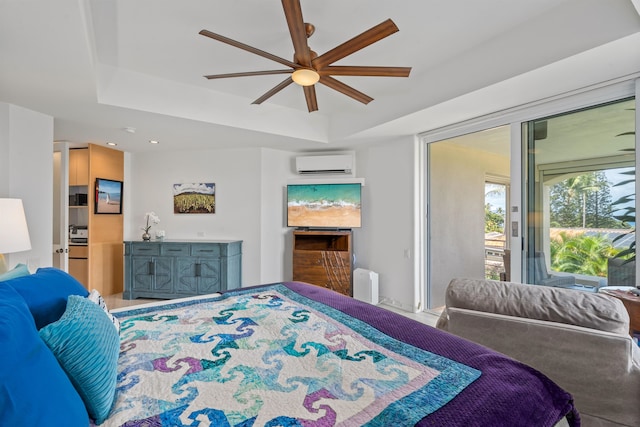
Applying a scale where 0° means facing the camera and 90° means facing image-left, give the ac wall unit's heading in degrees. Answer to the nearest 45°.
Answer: approximately 0°

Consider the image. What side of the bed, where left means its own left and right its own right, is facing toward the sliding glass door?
front

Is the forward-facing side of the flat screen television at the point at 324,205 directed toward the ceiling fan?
yes

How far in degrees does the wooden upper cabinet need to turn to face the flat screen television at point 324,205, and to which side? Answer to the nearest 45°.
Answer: approximately 45° to its left

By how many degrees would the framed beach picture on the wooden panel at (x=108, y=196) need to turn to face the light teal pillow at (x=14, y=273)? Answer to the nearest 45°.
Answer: approximately 45° to its right

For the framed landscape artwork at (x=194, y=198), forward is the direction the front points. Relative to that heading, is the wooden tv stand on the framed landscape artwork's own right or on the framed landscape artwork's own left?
on the framed landscape artwork's own left

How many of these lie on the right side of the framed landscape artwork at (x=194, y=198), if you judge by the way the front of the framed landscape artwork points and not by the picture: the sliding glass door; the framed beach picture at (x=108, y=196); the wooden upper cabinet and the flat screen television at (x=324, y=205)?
2

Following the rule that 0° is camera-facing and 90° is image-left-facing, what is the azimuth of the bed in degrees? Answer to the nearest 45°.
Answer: approximately 225°

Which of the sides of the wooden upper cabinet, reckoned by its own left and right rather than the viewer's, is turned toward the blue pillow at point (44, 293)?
front

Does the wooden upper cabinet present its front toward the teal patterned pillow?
yes

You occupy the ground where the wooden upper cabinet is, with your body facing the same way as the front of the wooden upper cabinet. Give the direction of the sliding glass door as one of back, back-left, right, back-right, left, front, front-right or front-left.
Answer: front-left

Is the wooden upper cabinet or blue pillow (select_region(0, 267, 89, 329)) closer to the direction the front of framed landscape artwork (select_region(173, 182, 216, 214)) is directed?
the blue pillow

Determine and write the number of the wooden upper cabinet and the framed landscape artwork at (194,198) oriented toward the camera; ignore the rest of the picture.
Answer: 2
